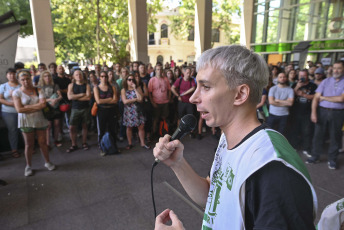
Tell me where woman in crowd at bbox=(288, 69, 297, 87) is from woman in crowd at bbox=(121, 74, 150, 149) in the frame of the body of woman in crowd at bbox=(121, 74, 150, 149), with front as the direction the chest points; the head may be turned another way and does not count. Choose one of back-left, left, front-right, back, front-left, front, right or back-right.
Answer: left

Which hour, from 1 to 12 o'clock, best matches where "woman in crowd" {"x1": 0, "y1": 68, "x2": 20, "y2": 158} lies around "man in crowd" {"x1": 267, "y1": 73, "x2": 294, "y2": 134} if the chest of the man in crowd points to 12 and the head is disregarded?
The woman in crowd is roughly at 2 o'clock from the man in crowd.

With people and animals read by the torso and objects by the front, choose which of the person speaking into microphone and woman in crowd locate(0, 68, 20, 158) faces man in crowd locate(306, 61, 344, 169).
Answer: the woman in crowd

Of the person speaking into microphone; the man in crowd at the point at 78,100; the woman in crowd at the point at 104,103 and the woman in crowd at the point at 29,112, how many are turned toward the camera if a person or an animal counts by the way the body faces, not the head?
3

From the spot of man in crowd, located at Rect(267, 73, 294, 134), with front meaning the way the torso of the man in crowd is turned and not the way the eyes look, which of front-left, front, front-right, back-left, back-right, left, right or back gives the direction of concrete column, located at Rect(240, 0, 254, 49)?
back

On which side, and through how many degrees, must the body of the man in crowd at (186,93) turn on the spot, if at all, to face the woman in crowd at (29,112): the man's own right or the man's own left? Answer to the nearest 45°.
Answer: approximately 45° to the man's own right

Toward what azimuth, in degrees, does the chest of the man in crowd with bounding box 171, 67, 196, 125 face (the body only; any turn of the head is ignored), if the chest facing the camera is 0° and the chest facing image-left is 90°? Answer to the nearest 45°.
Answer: approximately 0°

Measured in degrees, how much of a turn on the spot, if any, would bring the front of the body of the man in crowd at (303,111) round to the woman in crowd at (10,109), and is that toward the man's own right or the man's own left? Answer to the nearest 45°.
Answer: approximately 45° to the man's own right

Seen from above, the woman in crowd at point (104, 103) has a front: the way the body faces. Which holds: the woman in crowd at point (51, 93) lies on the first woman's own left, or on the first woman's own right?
on the first woman's own right

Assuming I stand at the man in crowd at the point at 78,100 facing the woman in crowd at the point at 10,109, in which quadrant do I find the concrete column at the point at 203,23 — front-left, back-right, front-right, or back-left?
back-right

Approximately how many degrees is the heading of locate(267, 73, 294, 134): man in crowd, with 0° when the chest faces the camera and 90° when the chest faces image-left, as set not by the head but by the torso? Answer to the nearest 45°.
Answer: approximately 0°

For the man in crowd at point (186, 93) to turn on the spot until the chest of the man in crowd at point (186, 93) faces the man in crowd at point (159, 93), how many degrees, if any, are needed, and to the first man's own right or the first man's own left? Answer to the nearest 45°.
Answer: approximately 90° to the first man's own right
